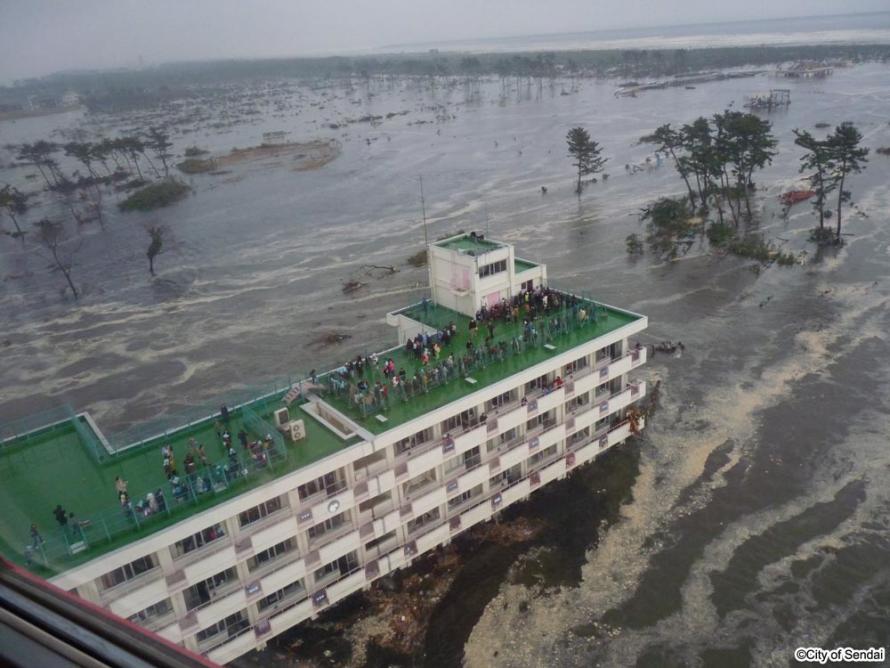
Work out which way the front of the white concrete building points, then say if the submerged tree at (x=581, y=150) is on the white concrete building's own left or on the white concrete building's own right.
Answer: on the white concrete building's own left

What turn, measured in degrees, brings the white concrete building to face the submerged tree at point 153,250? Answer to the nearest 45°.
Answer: approximately 135° to its left

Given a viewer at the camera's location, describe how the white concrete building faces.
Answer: facing the viewer and to the right of the viewer

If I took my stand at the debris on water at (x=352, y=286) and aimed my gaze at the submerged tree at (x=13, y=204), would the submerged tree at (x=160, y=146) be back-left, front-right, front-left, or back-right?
front-right

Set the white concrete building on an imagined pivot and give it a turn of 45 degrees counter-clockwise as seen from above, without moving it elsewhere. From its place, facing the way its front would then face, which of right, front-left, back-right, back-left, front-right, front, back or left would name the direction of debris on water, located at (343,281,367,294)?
left

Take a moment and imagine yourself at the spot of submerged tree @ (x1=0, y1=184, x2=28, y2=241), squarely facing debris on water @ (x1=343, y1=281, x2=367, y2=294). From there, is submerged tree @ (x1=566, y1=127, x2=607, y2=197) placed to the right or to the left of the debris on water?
left

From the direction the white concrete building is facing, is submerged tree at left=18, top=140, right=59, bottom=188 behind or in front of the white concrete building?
behind

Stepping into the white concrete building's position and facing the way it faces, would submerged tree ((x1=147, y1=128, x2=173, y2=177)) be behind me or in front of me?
behind

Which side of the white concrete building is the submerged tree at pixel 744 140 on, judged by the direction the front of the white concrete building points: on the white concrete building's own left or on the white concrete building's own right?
on the white concrete building's own left

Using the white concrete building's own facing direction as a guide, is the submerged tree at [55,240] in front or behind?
behind
